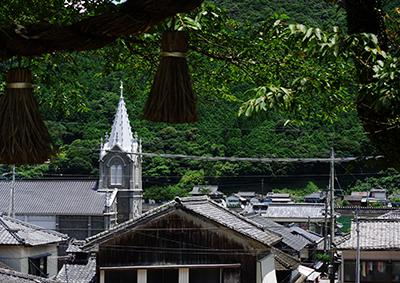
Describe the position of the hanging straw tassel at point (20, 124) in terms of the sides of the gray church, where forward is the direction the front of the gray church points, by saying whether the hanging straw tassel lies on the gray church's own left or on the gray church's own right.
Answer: on the gray church's own right

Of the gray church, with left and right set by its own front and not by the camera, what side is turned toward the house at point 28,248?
right

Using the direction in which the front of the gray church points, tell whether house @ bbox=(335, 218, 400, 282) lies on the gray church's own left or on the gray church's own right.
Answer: on the gray church's own right

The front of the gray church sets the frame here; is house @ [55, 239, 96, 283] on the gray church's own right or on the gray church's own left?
on the gray church's own right

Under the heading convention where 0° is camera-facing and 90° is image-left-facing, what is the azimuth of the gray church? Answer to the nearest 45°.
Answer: approximately 270°

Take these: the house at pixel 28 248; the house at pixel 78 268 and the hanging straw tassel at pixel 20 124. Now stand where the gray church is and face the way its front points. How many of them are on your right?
3

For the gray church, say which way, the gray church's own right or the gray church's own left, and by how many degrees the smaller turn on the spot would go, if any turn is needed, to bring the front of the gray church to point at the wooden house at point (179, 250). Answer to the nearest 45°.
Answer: approximately 90° to the gray church's own right
